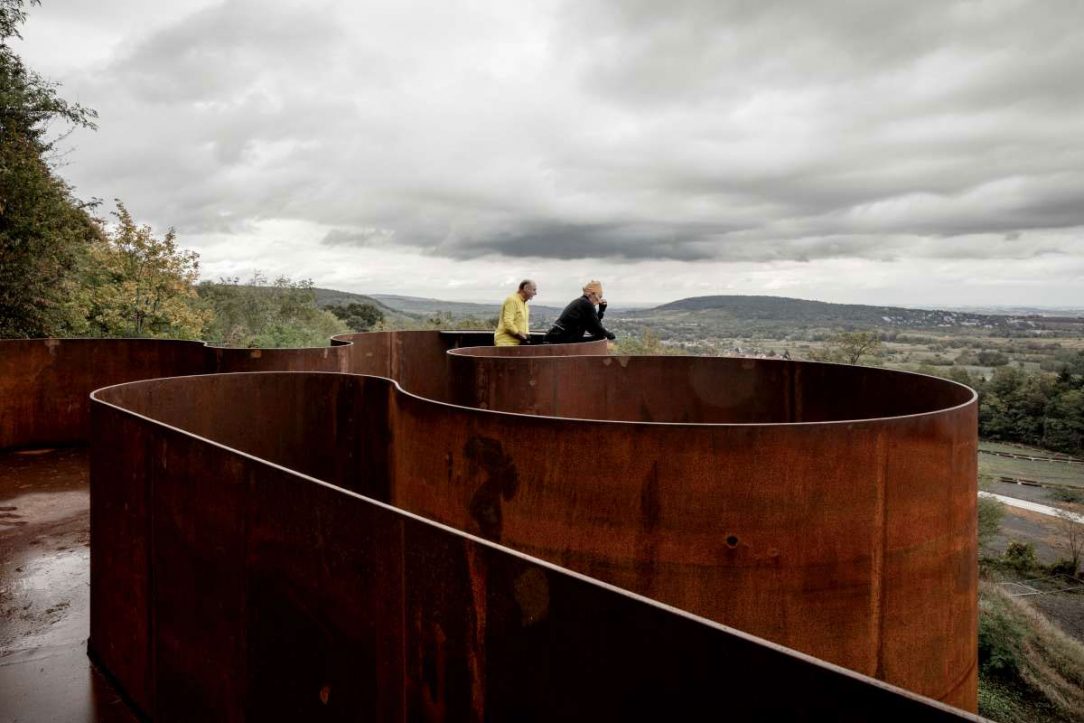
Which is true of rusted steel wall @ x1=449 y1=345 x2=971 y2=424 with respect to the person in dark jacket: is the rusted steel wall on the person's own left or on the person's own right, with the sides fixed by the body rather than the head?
on the person's own right

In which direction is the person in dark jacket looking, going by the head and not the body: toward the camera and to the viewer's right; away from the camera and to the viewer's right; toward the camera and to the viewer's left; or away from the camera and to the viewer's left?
toward the camera and to the viewer's right

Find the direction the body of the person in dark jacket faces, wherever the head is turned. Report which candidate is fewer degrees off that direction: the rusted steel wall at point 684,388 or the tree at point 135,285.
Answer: the rusted steel wall

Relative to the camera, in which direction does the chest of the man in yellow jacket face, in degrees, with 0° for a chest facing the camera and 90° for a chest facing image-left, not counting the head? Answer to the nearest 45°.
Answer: approximately 270°

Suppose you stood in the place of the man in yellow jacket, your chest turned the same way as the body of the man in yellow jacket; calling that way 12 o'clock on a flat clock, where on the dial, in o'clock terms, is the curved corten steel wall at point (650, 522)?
The curved corten steel wall is roughly at 3 o'clock from the man in yellow jacket.

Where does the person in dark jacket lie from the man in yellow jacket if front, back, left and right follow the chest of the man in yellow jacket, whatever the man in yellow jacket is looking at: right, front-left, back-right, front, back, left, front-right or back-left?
front

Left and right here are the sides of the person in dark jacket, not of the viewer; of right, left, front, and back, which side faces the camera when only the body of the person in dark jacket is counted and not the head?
right

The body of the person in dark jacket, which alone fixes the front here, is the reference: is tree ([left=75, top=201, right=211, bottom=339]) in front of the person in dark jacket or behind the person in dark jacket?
behind

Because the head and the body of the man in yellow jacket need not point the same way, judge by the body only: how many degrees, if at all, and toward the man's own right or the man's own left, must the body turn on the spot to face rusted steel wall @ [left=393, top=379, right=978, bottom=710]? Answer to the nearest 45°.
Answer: approximately 90° to the man's own right

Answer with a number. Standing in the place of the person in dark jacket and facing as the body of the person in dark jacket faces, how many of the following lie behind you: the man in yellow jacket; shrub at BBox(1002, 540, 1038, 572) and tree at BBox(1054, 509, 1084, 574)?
1

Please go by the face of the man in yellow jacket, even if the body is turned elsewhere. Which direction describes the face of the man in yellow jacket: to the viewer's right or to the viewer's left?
to the viewer's right

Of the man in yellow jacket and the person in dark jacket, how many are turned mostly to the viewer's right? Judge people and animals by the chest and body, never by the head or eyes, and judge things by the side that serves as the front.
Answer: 2
